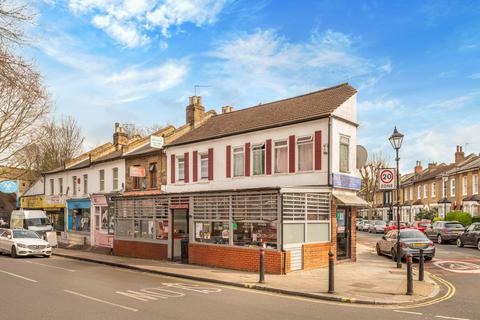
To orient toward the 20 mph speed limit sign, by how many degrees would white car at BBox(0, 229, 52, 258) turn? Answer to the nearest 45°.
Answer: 0° — it already faces it

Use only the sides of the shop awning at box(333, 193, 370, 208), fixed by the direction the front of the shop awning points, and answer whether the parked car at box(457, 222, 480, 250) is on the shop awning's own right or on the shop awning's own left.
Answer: on the shop awning's own left

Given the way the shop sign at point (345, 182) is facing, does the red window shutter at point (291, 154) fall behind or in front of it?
behind

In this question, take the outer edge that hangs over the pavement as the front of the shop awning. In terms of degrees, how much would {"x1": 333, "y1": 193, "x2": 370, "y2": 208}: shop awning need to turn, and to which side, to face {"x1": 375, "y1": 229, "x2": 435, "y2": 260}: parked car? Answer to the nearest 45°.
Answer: approximately 90° to its left

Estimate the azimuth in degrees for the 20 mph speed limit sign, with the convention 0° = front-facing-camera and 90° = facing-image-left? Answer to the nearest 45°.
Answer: approximately 0°

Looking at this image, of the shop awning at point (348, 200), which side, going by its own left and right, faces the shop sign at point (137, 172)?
back

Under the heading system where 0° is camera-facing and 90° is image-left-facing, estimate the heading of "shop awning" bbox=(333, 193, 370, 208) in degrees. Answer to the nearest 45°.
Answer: approximately 315°
